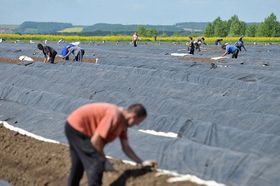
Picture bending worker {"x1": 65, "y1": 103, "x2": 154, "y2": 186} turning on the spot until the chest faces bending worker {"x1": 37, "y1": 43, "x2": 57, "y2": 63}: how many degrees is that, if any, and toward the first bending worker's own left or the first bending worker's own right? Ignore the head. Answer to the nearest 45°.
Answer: approximately 90° to the first bending worker's own left

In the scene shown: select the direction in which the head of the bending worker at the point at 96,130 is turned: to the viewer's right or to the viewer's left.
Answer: to the viewer's right

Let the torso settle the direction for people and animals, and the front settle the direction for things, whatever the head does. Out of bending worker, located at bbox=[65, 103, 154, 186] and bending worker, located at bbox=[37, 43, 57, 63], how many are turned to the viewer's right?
1

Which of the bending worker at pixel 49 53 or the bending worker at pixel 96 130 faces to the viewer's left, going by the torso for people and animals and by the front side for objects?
the bending worker at pixel 49 53

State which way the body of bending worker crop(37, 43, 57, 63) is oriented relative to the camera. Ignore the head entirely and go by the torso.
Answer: to the viewer's left

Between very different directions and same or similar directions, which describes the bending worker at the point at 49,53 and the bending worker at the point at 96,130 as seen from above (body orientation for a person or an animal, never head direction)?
very different directions

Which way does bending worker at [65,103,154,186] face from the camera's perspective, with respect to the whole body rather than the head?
to the viewer's right

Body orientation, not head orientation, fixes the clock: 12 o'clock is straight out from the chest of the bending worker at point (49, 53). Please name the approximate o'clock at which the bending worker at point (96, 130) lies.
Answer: The bending worker at point (96, 130) is roughly at 9 o'clock from the bending worker at point (49, 53).
